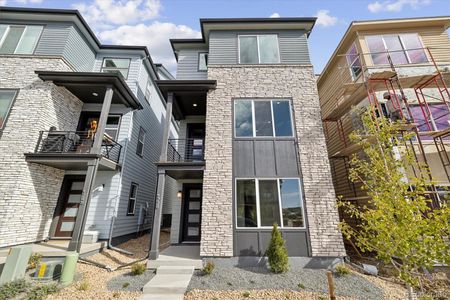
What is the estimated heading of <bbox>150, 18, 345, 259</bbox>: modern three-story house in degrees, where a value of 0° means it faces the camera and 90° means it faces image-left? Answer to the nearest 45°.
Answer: approximately 0°

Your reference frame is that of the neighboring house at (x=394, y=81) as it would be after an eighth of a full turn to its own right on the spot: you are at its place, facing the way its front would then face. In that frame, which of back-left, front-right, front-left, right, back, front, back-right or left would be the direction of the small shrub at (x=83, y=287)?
front-right

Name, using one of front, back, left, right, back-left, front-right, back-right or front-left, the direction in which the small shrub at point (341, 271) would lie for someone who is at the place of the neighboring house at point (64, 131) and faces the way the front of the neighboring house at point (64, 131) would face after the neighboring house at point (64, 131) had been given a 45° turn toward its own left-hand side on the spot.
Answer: front-left

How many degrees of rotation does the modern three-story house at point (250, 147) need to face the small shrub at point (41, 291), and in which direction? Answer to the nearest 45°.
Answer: approximately 45° to its right

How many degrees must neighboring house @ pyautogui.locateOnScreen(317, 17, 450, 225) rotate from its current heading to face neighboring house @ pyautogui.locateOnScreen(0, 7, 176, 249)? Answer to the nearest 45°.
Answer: approximately 90° to its right

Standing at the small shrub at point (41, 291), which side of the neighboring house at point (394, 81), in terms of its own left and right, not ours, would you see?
right

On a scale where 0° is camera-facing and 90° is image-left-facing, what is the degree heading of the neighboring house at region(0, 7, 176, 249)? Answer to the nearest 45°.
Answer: approximately 45°

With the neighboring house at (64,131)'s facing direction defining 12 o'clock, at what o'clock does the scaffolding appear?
The scaffolding is roughly at 9 o'clock from the neighboring house.

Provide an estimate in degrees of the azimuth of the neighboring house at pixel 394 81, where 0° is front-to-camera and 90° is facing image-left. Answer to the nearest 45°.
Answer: approximately 315°

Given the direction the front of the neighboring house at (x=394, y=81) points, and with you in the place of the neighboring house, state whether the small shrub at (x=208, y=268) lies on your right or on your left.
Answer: on your right
